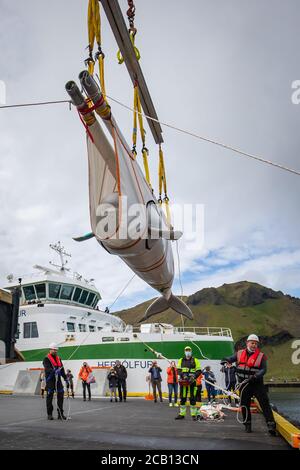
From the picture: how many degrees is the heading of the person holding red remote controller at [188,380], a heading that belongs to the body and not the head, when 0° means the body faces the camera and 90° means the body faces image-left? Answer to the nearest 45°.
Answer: approximately 0°

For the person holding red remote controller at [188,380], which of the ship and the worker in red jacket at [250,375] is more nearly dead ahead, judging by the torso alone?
the worker in red jacket
